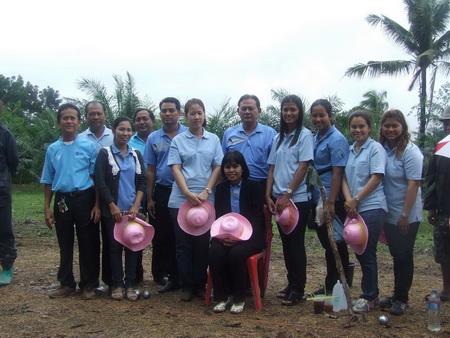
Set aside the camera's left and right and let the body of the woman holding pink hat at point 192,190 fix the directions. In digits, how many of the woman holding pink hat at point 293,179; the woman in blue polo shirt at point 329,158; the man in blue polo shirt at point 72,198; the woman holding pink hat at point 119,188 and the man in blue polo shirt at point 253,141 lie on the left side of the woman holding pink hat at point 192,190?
3

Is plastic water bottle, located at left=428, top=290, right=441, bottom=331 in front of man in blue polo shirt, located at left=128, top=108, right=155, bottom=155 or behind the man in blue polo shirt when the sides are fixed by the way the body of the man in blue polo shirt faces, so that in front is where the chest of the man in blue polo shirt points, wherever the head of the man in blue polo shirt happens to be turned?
in front

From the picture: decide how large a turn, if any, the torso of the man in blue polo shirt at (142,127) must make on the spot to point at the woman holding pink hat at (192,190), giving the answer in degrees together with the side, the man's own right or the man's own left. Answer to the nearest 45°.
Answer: approximately 45° to the man's own left

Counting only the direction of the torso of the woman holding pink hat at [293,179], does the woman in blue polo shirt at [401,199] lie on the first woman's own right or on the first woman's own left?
on the first woman's own left

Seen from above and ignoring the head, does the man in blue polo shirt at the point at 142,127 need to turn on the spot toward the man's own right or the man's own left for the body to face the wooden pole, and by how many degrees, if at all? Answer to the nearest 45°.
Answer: approximately 45° to the man's own left

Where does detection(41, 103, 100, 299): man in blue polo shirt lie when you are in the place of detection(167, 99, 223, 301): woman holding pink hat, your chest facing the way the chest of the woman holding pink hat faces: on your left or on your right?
on your right
